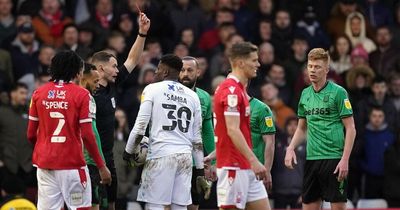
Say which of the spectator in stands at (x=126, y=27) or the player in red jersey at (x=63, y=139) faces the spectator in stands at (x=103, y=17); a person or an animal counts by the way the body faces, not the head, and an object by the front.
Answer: the player in red jersey

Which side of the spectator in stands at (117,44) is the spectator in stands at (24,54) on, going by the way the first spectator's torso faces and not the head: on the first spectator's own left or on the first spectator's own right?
on the first spectator's own right

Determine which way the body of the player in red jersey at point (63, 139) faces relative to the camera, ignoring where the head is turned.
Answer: away from the camera
